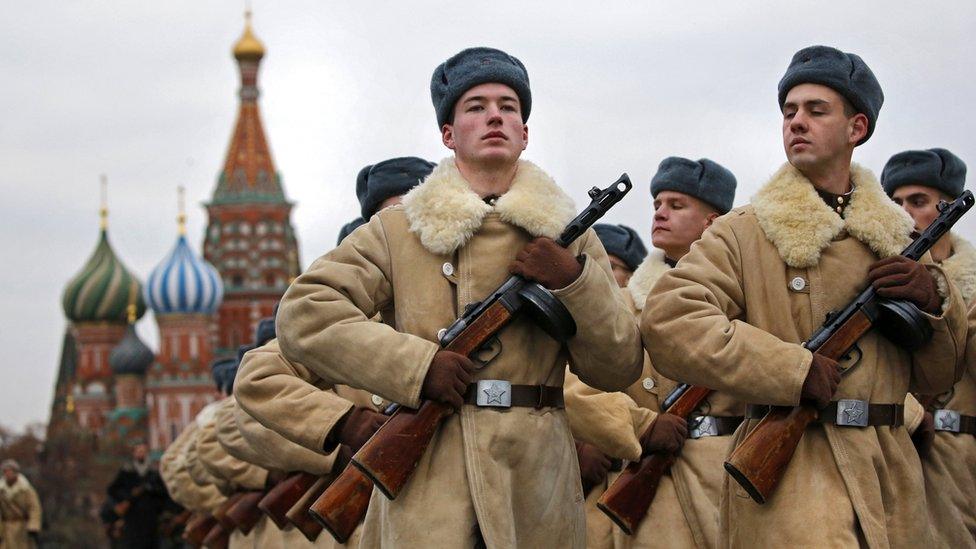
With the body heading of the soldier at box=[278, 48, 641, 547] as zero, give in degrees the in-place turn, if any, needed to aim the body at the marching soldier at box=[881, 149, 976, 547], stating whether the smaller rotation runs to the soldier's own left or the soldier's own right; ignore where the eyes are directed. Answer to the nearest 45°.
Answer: approximately 135° to the soldier's own left

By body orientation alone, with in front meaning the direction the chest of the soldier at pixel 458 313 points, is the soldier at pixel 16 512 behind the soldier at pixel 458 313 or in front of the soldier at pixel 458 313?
behind

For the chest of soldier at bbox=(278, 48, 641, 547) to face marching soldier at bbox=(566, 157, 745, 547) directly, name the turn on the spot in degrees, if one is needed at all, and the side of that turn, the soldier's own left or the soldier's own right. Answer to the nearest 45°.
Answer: approximately 135° to the soldier's own left

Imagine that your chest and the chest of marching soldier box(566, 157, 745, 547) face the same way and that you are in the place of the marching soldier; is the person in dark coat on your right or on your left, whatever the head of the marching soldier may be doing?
on your right

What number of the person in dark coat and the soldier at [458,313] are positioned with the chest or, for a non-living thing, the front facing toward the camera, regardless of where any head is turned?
2

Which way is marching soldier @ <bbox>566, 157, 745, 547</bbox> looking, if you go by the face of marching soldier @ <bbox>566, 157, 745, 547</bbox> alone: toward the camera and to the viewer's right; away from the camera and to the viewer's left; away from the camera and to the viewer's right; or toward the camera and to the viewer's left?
toward the camera and to the viewer's left

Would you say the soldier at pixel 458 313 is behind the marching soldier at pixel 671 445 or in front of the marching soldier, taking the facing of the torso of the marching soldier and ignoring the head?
in front

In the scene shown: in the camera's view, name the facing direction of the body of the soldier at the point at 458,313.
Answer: toward the camera

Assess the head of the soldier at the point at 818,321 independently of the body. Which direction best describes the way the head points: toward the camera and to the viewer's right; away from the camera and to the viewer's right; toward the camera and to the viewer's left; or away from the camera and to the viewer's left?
toward the camera and to the viewer's left

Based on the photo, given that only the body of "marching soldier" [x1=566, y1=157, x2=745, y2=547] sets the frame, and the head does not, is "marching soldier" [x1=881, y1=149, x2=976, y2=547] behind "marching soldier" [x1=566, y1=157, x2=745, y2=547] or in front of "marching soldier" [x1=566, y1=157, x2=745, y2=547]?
behind

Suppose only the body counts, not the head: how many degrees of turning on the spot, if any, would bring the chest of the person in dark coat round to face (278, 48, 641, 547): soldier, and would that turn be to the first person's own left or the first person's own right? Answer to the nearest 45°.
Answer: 0° — they already face them
